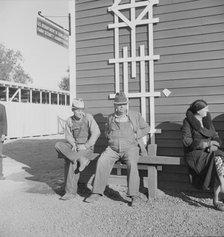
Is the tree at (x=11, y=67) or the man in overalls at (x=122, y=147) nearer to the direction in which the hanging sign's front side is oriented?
the man in overalls

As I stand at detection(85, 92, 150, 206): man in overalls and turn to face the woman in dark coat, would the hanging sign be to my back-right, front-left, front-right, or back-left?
back-left

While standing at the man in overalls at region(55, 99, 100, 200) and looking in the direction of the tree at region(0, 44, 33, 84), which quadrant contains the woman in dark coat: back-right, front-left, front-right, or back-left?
back-right

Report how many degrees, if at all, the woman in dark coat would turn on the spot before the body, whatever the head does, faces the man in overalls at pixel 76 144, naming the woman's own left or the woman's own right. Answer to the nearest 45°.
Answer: approximately 135° to the woman's own right

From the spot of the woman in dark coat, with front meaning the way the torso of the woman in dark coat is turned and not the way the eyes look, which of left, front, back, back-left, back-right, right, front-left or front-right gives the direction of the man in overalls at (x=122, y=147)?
back-right
